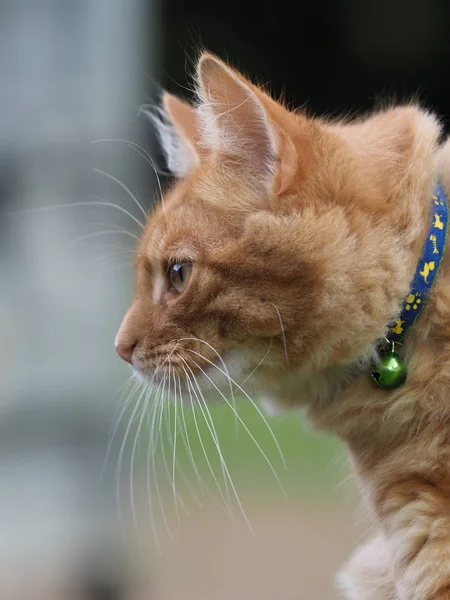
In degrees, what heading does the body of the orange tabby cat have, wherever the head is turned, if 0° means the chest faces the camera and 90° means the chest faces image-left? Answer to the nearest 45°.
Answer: approximately 90°
